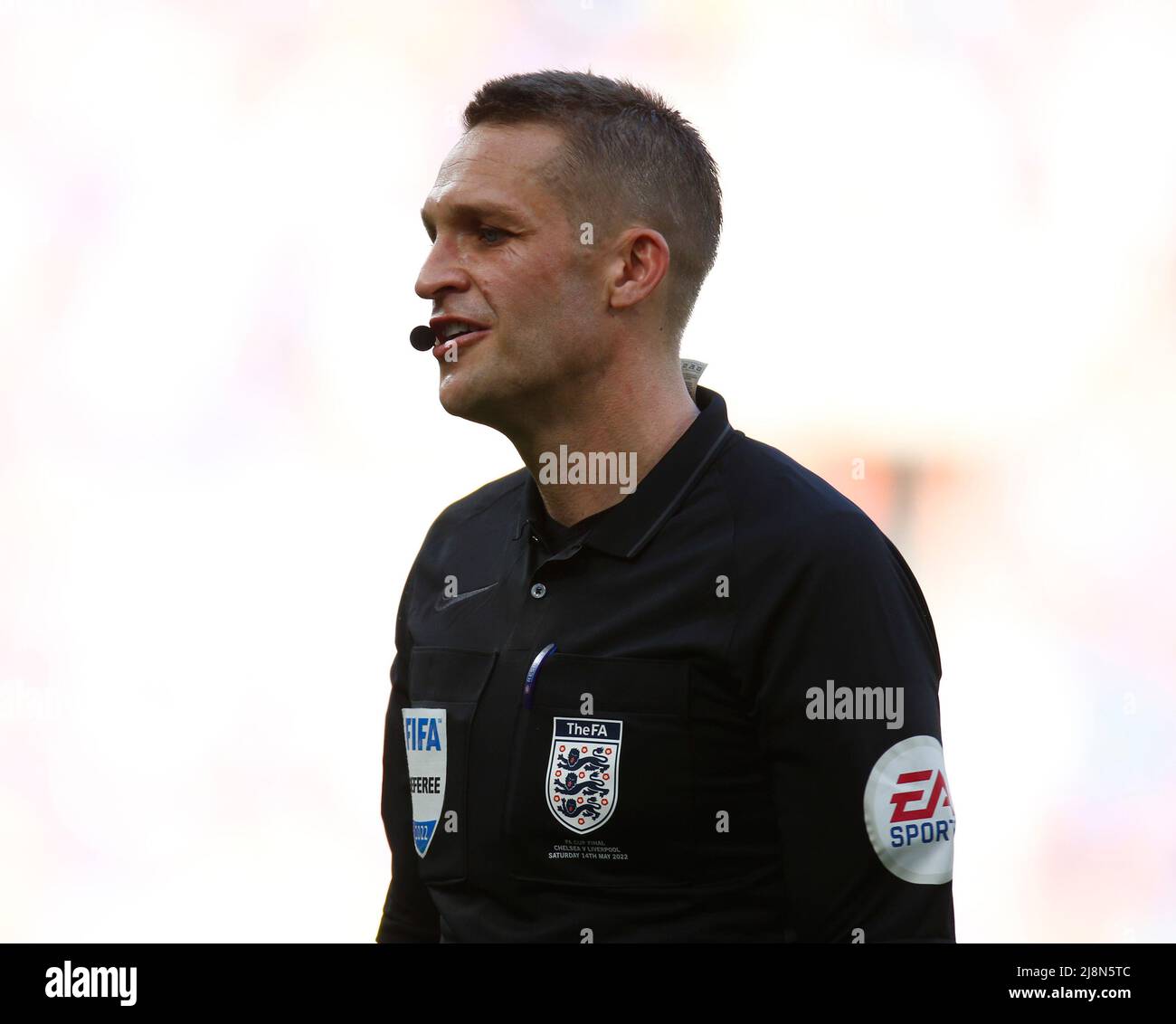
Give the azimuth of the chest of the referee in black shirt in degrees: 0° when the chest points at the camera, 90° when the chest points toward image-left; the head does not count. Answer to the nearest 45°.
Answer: approximately 45°
